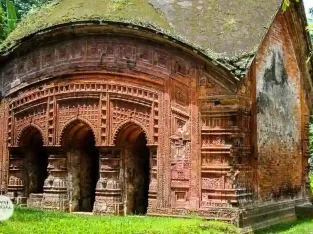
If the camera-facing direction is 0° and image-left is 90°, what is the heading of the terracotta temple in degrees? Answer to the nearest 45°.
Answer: approximately 45°
